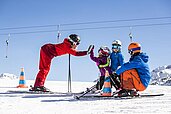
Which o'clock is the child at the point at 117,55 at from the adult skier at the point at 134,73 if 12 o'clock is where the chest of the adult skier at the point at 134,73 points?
the child at the point at 117,55 is roughly at 2 o'clock from the adult skier at the point at 134,73.

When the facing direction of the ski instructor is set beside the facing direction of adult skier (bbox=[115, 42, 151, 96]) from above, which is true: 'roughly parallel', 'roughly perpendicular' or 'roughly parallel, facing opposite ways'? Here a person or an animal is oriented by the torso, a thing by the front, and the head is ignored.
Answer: roughly parallel, facing opposite ways

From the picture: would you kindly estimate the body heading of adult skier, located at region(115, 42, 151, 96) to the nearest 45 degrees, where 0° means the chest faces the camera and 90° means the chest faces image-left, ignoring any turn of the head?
approximately 90°

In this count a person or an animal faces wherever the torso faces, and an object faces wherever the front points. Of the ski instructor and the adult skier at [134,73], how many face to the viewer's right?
1

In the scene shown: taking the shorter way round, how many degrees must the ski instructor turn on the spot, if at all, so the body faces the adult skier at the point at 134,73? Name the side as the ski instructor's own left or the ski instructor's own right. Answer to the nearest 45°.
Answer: approximately 45° to the ski instructor's own right

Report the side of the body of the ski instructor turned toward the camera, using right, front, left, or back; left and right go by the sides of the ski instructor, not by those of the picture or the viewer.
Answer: right

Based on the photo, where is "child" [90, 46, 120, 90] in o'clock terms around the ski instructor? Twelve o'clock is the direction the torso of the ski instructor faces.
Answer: The child is roughly at 1 o'clock from the ski instructor.

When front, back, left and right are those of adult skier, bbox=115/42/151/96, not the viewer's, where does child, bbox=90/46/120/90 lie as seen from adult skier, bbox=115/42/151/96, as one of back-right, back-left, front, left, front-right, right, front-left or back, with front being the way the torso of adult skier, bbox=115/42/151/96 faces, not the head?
front-right

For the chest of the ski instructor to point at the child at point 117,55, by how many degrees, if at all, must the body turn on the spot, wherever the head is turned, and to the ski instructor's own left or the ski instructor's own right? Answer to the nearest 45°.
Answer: approximately 45° to the ski instructor's own right

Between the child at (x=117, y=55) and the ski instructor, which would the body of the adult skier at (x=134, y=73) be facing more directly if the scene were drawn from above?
the ski instructor
